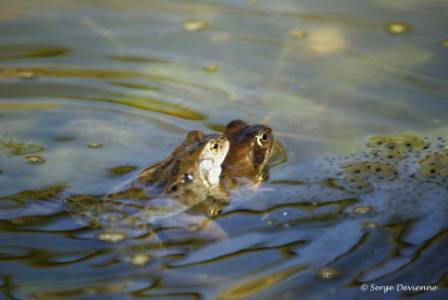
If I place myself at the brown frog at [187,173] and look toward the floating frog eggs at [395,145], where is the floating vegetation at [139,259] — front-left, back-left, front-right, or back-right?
back-right

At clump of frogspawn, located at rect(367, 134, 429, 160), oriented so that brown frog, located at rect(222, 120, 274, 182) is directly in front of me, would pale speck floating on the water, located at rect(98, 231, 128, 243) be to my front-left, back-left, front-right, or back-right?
front-left

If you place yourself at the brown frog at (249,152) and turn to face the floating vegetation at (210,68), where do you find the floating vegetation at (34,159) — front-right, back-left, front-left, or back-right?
front-left

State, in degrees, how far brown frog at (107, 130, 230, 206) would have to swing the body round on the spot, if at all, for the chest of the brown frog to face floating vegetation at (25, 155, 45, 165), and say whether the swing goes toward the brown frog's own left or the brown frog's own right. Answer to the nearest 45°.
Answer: approximately 135° to the brown frog's own left

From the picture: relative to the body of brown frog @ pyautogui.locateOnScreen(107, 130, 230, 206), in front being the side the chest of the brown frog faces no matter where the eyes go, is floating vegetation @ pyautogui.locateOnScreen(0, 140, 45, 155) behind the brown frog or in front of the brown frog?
behind

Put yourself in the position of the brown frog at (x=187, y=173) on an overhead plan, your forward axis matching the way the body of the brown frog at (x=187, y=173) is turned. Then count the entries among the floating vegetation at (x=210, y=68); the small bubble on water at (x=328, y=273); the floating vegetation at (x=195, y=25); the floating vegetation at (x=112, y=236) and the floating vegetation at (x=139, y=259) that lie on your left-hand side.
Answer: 2

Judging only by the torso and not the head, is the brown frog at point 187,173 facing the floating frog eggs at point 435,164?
yes

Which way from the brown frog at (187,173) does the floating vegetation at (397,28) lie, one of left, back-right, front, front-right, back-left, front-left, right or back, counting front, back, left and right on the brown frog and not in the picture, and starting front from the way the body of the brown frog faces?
front-left

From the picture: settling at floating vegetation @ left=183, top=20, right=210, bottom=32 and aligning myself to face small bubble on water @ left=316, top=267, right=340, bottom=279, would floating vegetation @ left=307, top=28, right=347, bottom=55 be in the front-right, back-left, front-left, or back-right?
front-left

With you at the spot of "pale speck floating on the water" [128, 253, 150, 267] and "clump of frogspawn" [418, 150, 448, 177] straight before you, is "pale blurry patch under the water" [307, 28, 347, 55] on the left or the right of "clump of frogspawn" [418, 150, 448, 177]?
left

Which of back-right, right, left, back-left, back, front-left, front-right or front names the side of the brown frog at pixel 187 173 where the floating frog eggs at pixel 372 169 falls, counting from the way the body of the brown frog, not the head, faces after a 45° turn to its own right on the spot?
front-left

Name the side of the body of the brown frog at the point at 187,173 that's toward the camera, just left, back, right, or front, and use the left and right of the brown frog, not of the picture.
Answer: right

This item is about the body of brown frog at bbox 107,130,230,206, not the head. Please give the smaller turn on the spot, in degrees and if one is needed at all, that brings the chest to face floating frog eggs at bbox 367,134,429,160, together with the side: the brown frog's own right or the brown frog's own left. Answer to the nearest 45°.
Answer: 0° — it already faces it
